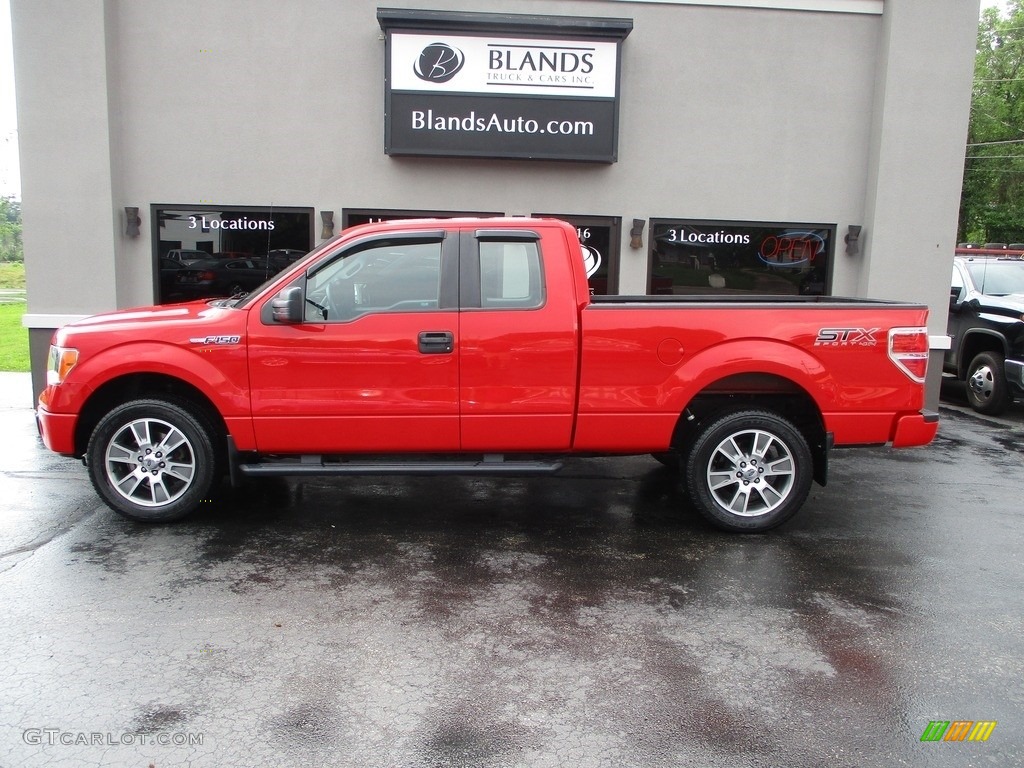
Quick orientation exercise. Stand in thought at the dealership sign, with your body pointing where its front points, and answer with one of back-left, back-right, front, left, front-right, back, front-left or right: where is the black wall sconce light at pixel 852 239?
left

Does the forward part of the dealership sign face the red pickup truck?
yes

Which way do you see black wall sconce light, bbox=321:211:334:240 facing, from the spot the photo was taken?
facing the viewer

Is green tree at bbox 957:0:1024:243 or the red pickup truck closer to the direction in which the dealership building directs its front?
the red pickup truck

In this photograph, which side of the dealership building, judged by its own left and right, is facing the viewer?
front

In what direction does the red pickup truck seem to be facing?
to the viewer's left

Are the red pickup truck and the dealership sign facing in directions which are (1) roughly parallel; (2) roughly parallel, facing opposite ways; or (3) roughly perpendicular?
roughly perpendicular

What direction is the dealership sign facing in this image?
toward the camera

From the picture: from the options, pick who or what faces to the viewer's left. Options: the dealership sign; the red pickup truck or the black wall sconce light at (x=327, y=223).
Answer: the red pickup truck

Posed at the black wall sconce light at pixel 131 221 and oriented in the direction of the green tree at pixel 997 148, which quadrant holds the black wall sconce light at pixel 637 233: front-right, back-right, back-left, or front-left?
front-right

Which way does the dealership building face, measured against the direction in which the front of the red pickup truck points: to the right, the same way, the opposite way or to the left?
to the left

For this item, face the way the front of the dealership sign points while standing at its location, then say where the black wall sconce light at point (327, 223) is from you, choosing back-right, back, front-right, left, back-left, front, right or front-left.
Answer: right

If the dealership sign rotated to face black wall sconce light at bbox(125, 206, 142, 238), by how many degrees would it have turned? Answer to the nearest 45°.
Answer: approximately 90° to its right

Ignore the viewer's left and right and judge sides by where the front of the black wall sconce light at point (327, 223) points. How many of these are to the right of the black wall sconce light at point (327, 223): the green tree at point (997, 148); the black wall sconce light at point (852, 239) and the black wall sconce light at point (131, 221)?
1

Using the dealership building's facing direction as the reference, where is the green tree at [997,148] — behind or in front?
behind

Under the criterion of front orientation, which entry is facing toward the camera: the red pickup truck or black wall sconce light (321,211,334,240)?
the black wall sconce light

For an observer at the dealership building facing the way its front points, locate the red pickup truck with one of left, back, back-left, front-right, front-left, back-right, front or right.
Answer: front
